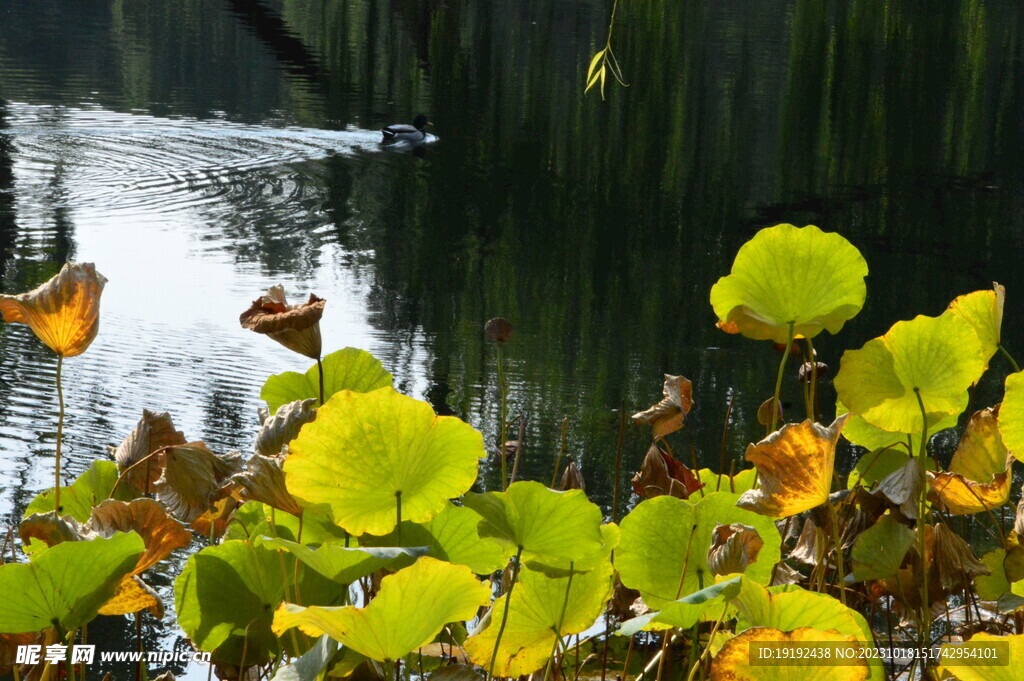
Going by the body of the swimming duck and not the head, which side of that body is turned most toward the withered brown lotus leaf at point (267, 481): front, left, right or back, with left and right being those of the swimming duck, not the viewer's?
right

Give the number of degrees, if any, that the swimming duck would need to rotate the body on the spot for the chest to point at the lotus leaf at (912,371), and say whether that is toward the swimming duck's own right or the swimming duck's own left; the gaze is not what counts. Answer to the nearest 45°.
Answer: approximately 90° to the swimming duck's own right

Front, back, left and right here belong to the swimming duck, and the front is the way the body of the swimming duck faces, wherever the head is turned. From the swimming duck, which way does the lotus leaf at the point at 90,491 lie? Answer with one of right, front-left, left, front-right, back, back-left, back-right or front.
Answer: right

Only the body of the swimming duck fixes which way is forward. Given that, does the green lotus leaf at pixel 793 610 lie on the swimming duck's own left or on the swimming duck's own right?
on the swimming duck's own right

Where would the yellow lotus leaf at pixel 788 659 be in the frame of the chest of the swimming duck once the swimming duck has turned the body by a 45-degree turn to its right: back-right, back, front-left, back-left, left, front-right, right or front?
front-right

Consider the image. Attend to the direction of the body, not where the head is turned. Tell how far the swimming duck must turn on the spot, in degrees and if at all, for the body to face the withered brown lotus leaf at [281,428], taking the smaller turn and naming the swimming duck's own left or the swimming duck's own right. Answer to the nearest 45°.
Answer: approximately 90° to the swimming duck's own right

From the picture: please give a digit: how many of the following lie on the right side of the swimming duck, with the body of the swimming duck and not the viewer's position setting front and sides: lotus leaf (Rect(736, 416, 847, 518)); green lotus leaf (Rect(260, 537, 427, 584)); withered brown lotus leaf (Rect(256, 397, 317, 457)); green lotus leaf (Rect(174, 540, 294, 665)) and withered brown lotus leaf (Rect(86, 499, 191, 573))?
5

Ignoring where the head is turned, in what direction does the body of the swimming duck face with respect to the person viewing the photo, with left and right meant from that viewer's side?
facing to the right of the viewer

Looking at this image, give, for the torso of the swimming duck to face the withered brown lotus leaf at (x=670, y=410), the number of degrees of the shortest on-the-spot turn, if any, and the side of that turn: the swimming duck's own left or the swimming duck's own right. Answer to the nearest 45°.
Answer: approximately 90° to the swimming duck's own right

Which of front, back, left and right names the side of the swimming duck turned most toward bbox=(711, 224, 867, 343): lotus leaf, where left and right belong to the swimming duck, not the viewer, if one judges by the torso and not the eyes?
right

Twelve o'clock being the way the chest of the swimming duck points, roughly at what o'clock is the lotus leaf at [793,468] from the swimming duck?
The lotus leaf is roughly at 3 o'clock from the swimming duck.

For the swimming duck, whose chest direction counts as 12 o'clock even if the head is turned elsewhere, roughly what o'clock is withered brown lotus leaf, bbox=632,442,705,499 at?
The withered brown lotus leaf is roughly at 3 o'clock from the swimming duck.

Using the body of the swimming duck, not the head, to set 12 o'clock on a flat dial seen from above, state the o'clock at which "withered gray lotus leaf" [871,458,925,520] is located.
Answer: The withered gray lotus leaf is roughly at 3 o'clock from the swimming duck.

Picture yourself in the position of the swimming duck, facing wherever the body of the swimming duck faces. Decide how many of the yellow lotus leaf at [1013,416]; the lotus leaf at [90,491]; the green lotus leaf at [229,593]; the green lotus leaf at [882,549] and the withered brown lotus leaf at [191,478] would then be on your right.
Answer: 5
